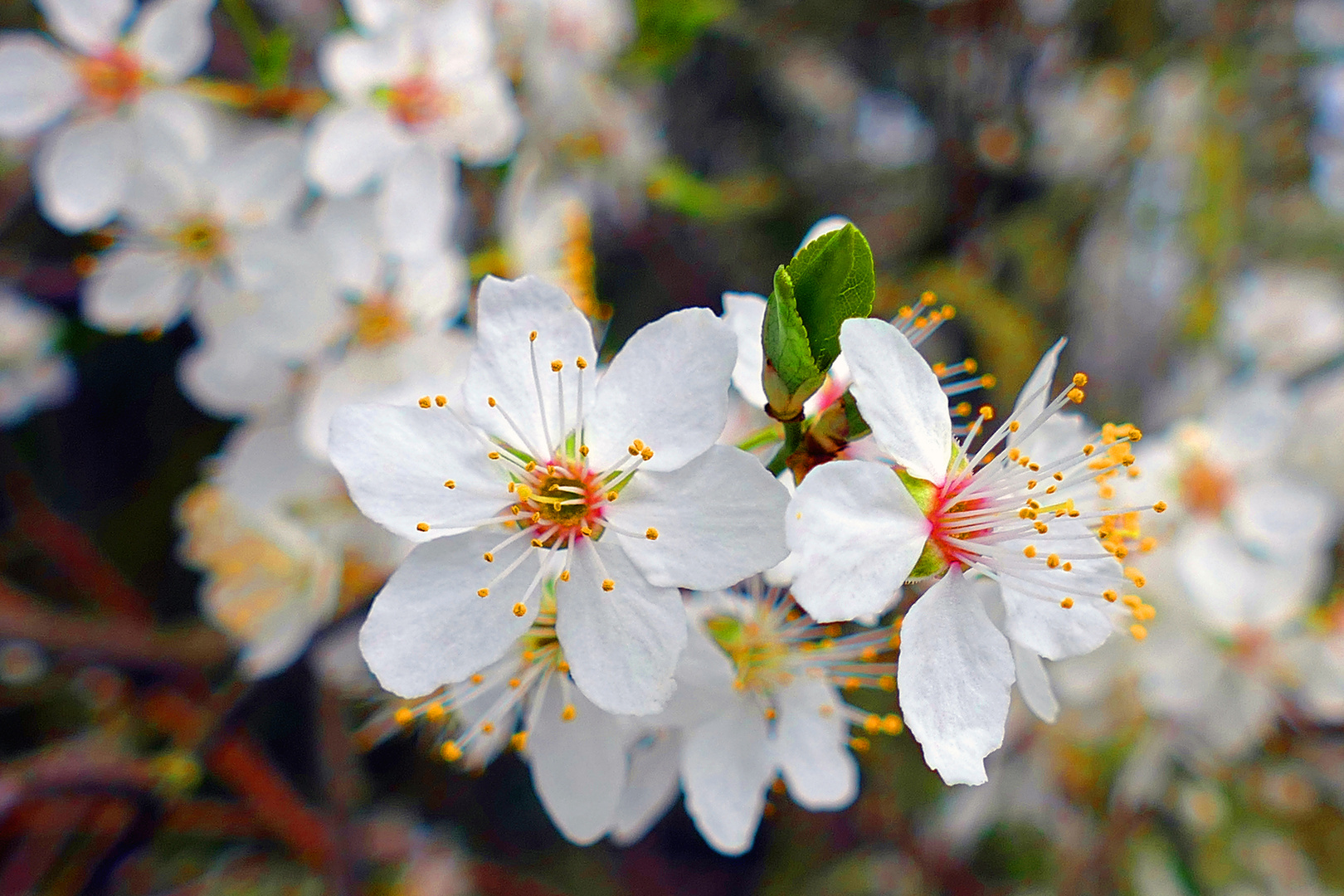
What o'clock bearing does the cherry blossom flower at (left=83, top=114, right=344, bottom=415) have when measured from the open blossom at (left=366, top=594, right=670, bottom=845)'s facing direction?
The cherry blossom flower is roughly at 4 o'clock from the open blossom.

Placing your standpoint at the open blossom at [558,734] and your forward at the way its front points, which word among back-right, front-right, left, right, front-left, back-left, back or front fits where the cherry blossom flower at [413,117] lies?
back-right

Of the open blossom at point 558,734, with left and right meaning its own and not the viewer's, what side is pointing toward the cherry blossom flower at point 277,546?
right

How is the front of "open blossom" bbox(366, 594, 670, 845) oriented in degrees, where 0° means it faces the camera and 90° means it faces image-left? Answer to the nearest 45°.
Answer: approximately 45°

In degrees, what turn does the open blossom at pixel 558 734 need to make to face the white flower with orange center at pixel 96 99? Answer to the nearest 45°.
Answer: approximately 135° to its right
